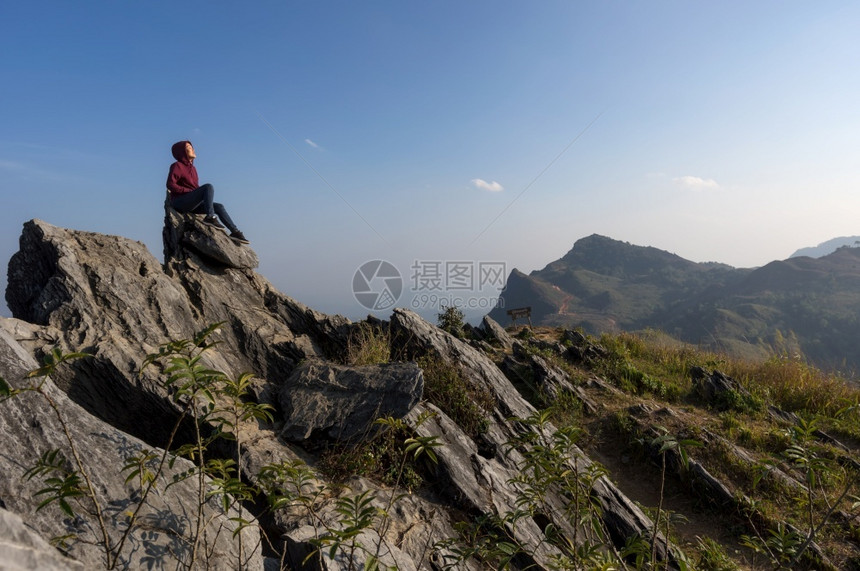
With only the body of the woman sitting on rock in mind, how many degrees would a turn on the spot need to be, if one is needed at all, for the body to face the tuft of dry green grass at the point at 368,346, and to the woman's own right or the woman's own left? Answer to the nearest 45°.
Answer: approximately 45° to the woman's own right

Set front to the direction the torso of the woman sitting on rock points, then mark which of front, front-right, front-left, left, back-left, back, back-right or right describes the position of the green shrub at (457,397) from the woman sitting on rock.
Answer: front-right

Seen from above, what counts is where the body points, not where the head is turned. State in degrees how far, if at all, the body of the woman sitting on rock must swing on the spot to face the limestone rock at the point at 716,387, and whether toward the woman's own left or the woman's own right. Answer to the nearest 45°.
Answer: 0° — they already face it

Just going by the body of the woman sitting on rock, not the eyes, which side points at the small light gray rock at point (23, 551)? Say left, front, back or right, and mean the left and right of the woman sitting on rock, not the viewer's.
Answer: right

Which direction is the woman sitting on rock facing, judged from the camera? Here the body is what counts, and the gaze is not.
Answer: to the viewer's right

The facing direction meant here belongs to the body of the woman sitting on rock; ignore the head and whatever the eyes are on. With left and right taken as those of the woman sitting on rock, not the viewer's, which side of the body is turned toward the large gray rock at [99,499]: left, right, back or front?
right
